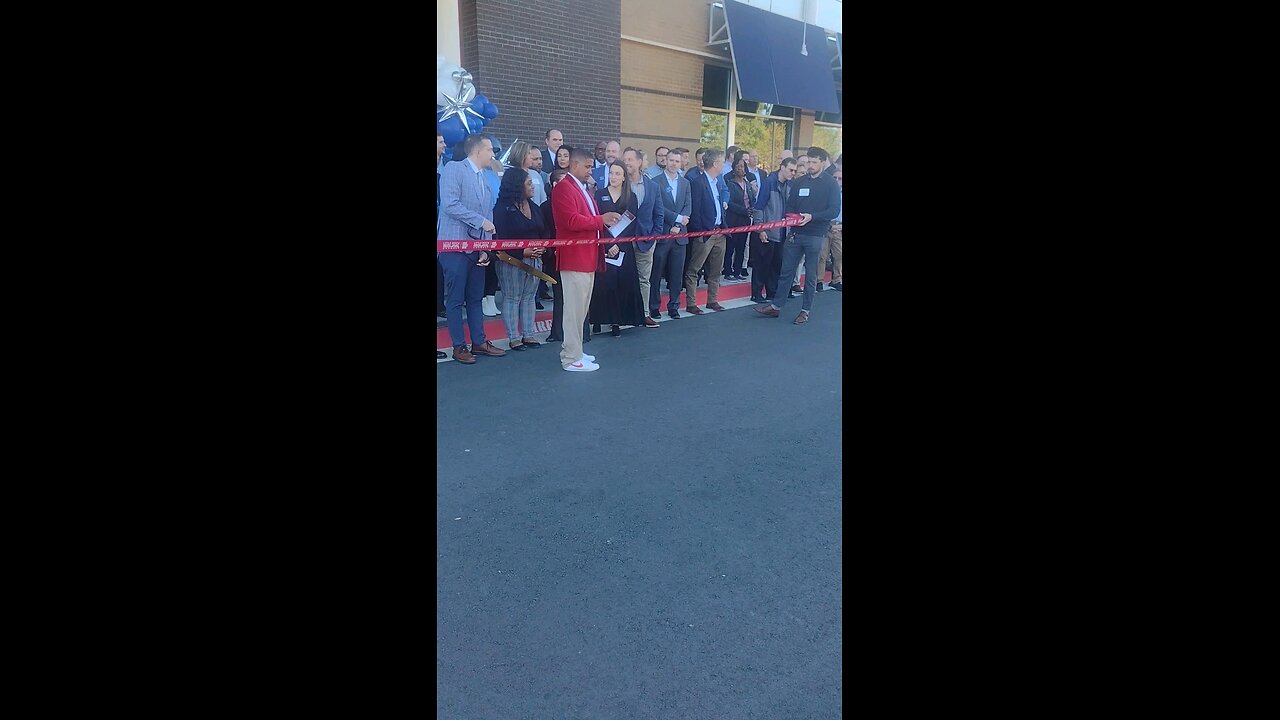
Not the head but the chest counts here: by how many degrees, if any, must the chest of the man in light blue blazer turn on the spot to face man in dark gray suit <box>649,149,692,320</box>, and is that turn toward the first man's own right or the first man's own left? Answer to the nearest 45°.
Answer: approximately 90° to the first man's own left

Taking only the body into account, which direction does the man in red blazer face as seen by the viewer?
to the viewer's right

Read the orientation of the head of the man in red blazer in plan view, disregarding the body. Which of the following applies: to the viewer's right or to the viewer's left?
to the viewer's right

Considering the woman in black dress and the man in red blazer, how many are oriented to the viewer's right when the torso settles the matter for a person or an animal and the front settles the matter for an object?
1

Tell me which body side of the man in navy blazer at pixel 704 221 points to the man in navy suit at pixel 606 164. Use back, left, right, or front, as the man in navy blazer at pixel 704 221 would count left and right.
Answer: right

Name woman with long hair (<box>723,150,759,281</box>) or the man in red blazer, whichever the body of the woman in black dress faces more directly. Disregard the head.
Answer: the man in red blazer

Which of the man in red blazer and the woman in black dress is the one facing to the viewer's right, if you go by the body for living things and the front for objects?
the man in red blazer

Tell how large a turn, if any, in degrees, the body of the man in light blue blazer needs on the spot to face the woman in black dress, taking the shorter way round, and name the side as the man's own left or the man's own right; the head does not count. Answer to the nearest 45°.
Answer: approximately 90° to the man's own left
